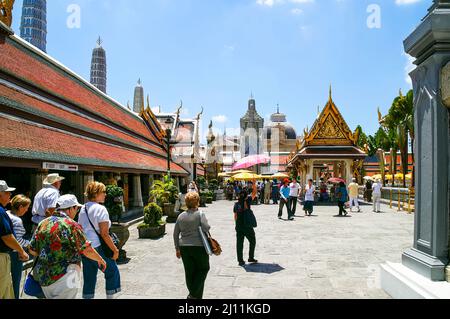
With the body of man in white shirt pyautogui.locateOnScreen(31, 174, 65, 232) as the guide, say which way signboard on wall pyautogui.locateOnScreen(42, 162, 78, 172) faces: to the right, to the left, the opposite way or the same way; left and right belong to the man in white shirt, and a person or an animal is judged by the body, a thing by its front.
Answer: to the right

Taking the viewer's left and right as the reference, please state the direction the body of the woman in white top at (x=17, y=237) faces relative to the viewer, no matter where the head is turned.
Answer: facing to the right of the viewer

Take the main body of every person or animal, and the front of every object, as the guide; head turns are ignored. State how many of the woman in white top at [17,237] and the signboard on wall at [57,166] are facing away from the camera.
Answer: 0

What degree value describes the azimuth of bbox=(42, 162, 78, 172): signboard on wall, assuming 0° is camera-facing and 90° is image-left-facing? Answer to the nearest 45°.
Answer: approximately 315°

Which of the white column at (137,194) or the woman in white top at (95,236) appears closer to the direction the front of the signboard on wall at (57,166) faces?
the woman in white top
